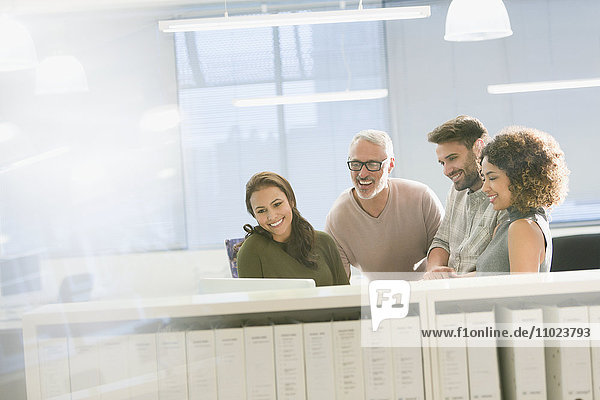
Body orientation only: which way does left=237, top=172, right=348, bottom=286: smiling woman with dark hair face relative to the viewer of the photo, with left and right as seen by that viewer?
facing the viewer

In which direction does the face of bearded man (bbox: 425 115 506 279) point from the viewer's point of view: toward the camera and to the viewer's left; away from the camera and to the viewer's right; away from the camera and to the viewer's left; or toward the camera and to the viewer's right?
toward the camera and to the viewer's left

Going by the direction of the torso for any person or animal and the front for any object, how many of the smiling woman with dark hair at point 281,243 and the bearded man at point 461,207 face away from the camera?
0
